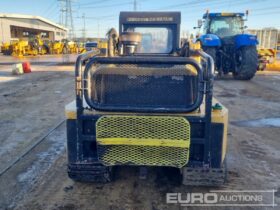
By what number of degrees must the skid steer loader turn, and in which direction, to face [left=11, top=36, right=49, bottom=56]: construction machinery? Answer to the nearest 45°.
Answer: approximately 45° to its left

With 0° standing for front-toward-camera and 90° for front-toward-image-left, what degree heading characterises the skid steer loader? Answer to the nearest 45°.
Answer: approximately 180°

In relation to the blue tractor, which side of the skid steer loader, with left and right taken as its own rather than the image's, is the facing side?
front

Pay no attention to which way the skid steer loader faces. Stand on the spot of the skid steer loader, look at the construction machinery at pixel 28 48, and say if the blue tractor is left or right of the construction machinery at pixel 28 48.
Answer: right
